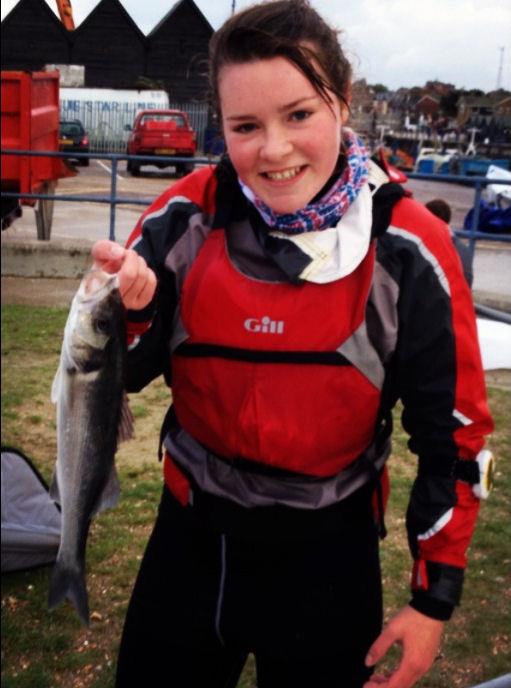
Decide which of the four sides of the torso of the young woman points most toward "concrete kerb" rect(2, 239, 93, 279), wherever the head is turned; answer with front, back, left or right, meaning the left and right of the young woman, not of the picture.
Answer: back

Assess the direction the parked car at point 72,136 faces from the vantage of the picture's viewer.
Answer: facing away from the viewer

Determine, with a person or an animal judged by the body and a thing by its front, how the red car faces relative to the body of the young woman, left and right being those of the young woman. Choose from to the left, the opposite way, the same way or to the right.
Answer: the opposite way

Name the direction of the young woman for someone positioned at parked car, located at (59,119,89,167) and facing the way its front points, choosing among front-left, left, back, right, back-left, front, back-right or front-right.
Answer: back

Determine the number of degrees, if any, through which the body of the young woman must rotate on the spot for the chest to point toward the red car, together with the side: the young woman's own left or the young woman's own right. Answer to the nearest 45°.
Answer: approximately 180°

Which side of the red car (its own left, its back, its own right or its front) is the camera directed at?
back

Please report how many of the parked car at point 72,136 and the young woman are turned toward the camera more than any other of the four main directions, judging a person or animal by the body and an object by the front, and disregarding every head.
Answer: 1

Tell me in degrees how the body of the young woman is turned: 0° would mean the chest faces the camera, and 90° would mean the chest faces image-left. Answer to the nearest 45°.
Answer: approximately 0°
